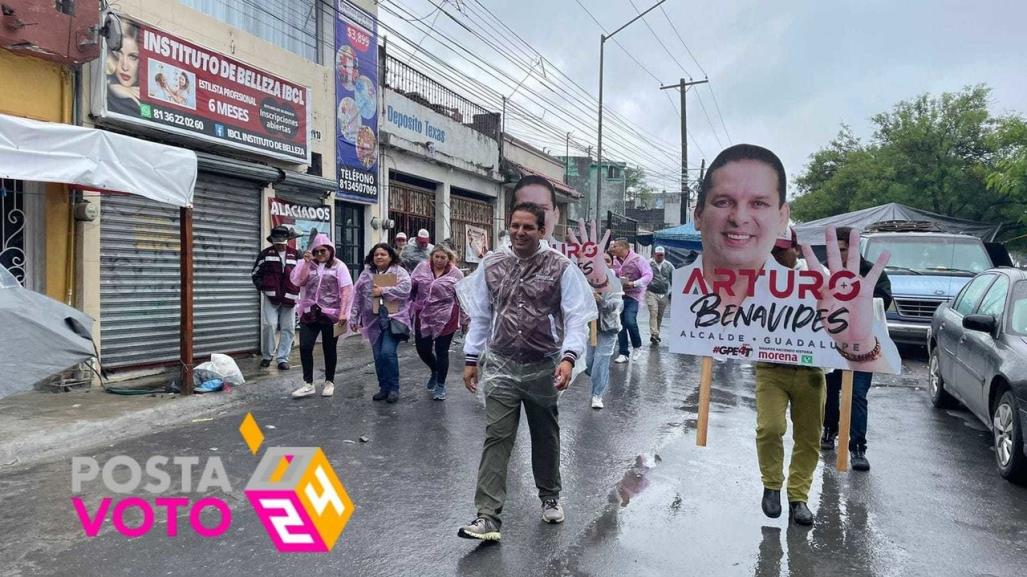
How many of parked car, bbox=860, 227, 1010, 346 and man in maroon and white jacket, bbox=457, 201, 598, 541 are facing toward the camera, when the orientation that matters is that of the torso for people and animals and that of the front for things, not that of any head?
2

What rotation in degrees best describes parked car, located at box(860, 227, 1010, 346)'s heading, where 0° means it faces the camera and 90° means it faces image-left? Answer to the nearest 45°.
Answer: approximately 0°

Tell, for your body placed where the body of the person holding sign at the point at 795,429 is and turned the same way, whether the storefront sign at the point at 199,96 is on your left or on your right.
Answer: on your right

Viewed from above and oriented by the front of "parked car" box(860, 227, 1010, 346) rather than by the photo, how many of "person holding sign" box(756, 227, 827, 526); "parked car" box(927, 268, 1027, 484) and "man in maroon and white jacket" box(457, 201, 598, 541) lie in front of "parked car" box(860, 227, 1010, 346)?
3

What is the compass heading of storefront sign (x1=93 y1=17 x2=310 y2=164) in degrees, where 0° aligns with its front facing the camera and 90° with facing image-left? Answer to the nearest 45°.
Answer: approximately 315°

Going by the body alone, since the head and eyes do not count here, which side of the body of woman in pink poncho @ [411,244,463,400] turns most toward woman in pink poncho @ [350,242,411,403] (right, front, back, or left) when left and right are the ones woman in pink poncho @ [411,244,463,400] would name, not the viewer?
right
